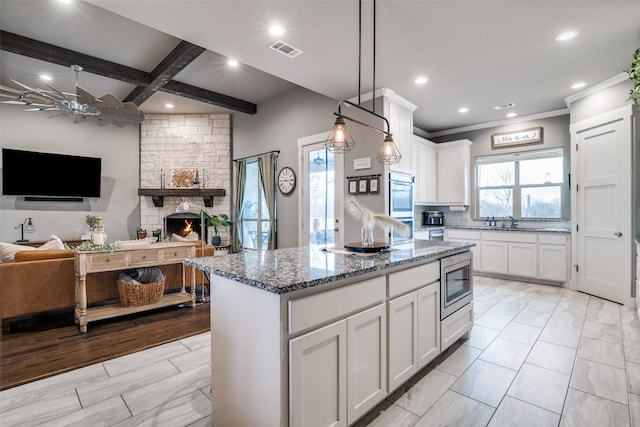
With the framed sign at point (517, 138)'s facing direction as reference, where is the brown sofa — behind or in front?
in front

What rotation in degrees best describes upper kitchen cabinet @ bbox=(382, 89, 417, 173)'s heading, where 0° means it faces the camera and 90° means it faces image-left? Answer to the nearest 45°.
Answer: approximately 315°

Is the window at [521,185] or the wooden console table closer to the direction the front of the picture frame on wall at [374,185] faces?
the wooden console table

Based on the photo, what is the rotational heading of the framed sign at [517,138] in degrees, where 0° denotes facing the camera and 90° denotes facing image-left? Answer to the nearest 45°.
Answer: approximately 45°

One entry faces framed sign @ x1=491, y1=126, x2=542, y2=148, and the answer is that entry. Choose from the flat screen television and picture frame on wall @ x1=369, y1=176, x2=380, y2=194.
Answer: the flat screen television

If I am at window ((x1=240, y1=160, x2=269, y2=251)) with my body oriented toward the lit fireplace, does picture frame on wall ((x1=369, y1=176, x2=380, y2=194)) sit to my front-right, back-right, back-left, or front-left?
back-left

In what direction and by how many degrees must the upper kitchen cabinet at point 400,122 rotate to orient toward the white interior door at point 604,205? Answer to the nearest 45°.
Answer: approximately 45° to its left

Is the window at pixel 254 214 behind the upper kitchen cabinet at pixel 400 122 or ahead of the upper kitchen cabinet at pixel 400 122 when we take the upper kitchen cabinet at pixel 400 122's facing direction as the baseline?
behind

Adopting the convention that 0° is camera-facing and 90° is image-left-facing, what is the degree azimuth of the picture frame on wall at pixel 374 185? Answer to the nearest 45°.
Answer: approximately 45°

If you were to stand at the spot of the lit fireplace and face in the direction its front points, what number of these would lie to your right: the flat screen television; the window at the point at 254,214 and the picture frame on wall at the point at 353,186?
1

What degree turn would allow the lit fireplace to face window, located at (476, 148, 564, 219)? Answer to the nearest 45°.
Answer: approximately 45° to its left

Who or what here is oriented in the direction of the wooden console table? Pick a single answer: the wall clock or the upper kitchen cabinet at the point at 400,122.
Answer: the wall clock

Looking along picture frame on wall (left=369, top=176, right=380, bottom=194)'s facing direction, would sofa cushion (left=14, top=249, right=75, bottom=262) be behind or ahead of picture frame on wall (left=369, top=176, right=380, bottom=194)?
ahead

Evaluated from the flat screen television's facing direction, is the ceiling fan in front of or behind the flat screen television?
in front
